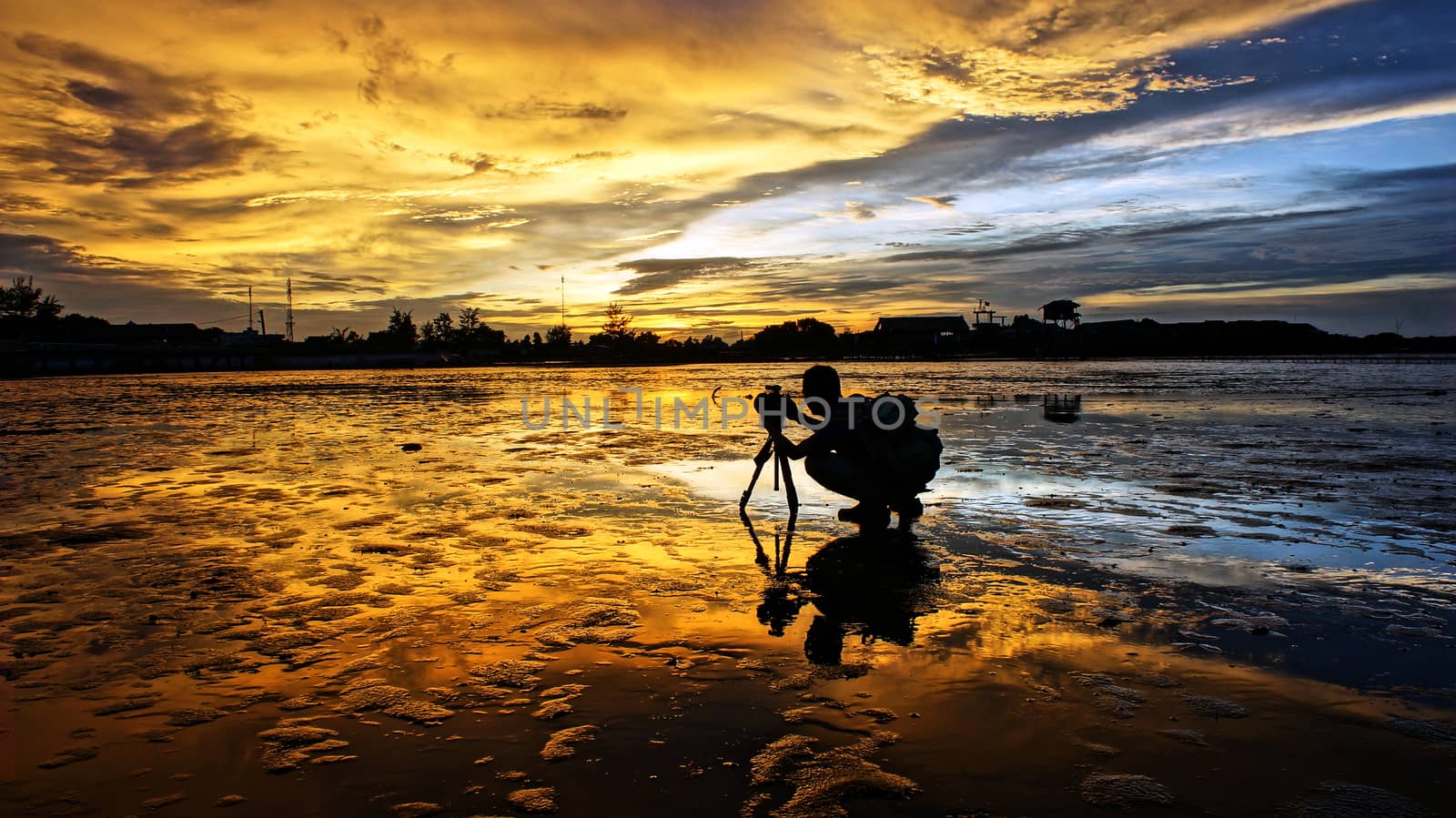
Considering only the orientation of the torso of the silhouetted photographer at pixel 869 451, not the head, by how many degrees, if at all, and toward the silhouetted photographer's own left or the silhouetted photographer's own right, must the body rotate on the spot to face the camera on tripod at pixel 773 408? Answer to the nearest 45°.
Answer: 0° — they already face it

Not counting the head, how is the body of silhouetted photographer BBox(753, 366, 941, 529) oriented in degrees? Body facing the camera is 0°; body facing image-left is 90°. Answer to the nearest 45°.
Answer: approximately 90°

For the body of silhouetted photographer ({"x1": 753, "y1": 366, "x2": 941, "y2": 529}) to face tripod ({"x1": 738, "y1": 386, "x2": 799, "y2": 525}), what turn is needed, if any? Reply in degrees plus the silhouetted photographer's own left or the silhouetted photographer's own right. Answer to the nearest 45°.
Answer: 0° — they already face it
